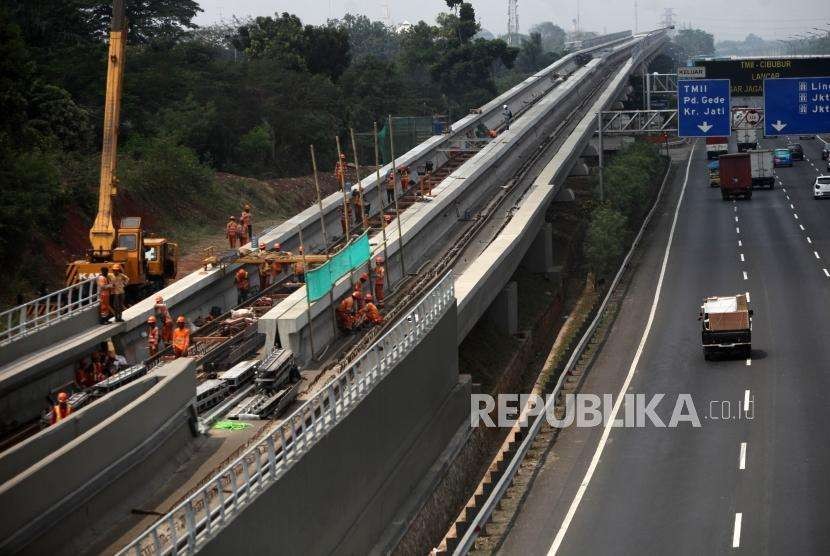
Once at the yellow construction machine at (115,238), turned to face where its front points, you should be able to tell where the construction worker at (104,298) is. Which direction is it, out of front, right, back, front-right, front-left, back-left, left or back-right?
back-right

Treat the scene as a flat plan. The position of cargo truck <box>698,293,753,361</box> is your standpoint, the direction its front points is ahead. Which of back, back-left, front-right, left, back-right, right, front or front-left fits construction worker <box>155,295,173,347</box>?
back-left

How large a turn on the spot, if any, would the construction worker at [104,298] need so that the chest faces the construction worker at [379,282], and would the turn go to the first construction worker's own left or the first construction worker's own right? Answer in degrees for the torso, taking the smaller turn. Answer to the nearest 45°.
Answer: approximately 45° to the first construction worker's own left

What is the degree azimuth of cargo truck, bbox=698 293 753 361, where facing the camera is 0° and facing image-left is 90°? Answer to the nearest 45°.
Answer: approximately 180°

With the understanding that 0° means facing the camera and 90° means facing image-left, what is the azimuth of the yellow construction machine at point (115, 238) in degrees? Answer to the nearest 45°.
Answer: approximately 225°

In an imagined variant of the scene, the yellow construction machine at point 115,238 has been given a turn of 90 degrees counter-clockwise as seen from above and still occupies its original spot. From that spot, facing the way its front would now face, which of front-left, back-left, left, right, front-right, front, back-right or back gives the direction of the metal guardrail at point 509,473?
back
